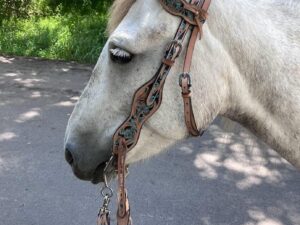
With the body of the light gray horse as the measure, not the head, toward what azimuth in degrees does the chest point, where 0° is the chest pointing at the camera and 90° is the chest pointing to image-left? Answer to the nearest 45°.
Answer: approximately 90°
